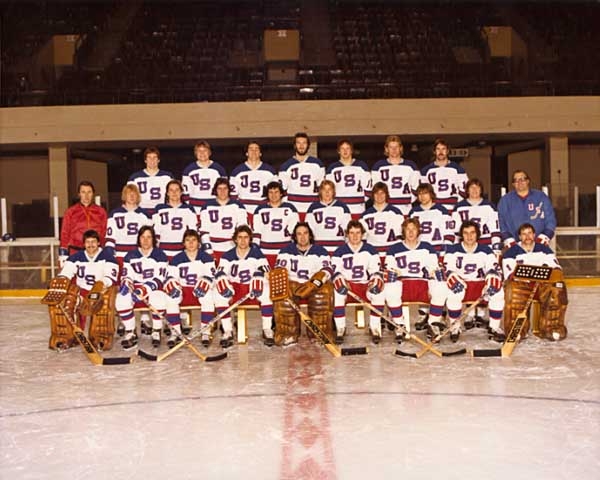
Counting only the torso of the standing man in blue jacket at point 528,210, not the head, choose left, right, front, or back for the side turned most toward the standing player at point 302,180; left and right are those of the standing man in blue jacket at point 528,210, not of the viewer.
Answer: right

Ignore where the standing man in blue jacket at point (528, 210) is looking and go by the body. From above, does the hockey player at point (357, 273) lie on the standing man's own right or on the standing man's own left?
on the standing man's own right

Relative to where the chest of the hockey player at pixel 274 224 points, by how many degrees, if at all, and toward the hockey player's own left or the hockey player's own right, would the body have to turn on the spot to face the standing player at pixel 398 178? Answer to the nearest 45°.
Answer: approximately 90° to the hockey player's own left

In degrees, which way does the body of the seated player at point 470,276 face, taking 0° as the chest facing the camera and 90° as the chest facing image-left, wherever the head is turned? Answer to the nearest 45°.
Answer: approximately 0°
